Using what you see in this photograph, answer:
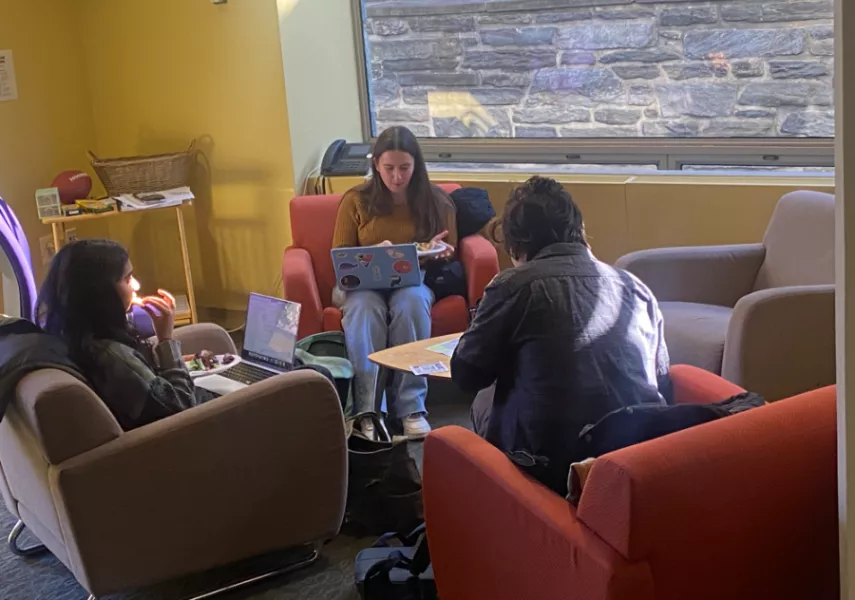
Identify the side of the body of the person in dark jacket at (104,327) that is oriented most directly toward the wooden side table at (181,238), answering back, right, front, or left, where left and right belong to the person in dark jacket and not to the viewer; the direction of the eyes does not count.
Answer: left

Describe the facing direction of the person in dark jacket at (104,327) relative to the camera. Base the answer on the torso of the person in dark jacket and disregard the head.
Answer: to the viewer's right

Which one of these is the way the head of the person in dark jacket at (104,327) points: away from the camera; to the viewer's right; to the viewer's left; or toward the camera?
to the viewer's right

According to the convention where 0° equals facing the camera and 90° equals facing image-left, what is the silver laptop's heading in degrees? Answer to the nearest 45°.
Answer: approximately 45°

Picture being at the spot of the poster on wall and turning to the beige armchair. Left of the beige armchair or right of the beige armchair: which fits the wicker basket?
left

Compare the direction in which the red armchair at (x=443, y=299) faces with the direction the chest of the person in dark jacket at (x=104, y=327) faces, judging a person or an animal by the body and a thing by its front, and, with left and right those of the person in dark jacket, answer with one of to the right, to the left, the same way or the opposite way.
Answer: to the right

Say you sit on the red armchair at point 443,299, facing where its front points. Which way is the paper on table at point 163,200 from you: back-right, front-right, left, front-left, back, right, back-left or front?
back-right

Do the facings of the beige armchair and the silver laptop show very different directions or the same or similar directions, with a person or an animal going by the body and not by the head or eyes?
very different directions

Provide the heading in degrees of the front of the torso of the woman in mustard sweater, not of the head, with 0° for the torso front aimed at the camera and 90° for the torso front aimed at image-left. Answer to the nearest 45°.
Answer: approximately 0°

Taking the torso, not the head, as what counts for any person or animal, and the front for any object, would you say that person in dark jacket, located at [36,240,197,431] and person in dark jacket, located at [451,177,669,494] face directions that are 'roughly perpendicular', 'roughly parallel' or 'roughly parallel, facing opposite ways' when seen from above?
roughly perpendicular

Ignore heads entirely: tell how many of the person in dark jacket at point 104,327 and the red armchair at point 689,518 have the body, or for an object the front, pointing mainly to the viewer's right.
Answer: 1

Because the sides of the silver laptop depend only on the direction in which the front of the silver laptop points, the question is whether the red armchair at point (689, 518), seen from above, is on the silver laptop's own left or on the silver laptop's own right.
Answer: on the silver laptop's own left
